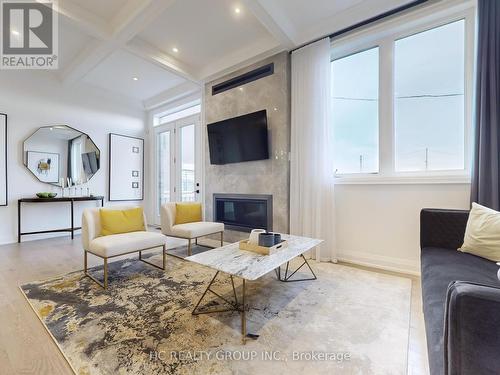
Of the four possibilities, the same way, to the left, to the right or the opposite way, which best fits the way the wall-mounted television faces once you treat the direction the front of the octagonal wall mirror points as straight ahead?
to the right

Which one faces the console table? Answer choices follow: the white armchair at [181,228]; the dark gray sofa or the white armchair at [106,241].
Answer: the dark gray sofa

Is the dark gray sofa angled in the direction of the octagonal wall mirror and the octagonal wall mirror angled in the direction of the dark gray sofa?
yes

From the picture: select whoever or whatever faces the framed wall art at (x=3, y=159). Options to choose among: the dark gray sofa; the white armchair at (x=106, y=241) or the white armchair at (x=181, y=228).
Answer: the dark gray sofa

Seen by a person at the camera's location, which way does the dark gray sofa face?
facing to the left of the viewer

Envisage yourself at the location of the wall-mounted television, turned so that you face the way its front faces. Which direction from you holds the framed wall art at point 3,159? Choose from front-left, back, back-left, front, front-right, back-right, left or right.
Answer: front-right

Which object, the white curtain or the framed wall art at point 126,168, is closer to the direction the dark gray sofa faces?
the framed wall art

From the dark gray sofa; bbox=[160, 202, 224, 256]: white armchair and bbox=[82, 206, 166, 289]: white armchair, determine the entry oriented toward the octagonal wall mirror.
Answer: the dark gray sofa

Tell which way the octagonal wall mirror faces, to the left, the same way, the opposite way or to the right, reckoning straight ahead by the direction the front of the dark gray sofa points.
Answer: the opposite way

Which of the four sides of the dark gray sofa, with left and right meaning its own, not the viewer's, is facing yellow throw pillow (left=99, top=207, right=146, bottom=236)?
front
